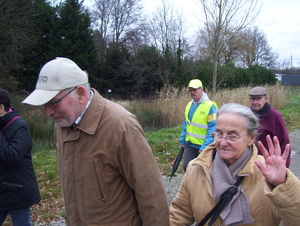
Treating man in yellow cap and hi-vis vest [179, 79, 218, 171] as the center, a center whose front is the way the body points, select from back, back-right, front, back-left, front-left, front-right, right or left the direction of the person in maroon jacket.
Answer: left

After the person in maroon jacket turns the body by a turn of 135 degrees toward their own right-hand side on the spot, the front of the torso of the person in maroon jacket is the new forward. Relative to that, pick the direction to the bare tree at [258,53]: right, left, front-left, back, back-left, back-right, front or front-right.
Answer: front

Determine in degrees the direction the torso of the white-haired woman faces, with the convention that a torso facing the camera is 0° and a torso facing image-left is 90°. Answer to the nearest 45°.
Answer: approximately 45°

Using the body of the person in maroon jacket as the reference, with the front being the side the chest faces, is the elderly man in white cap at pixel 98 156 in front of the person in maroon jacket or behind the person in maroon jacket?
in front
